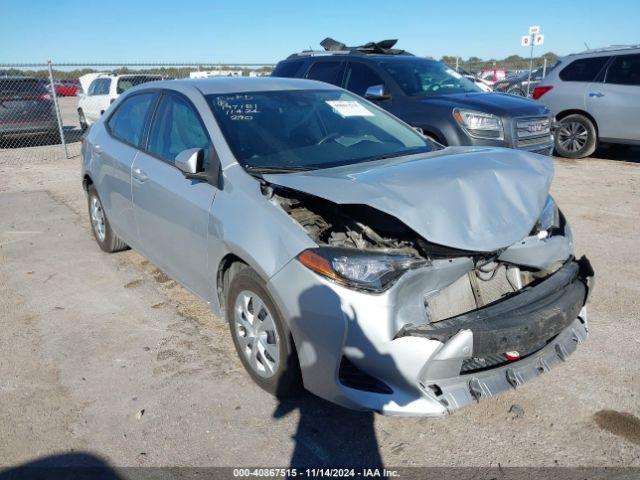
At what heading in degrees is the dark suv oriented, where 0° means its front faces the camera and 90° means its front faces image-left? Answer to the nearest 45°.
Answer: approximately 315°

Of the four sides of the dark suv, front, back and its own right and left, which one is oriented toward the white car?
back

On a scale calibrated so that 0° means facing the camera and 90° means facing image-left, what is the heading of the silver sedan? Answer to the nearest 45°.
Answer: approximately 315°

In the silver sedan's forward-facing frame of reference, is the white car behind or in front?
behind
